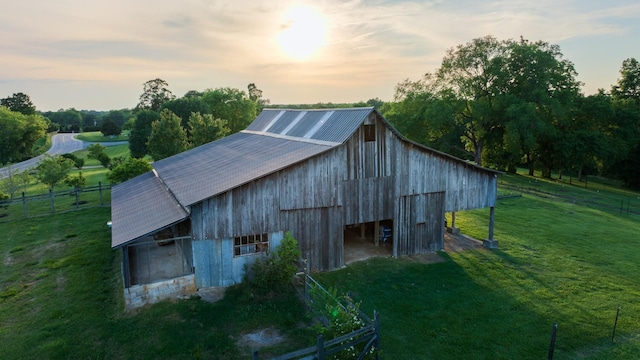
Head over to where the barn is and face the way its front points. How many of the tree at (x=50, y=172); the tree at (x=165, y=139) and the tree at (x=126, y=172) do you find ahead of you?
0

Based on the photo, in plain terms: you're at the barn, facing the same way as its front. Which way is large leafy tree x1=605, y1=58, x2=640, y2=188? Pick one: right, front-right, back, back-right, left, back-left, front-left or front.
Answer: left

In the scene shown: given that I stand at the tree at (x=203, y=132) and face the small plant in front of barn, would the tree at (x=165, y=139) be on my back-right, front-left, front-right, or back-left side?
front-right

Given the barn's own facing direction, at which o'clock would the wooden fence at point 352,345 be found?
The wooden fence is roughly at 1 o'clock from the barn.

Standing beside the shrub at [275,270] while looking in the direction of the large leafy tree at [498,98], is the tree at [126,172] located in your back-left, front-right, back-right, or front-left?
front-left

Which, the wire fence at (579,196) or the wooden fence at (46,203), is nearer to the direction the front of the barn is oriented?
the wire fence

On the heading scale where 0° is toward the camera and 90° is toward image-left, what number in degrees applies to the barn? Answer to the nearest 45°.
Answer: approximately 315°

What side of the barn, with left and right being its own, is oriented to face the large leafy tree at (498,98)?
left

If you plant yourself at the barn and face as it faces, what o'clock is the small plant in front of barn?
The small plant in front of barn is roughly at 1 o'clock from the barn.

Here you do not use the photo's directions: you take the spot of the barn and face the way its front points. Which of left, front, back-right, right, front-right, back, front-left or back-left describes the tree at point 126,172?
back

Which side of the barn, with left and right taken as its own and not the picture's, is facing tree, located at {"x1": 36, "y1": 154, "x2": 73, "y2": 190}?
back

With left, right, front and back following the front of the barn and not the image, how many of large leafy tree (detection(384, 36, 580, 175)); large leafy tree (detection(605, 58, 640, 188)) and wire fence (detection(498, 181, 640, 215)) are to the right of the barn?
0

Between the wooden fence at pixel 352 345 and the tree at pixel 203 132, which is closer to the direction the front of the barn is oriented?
the wooden fence

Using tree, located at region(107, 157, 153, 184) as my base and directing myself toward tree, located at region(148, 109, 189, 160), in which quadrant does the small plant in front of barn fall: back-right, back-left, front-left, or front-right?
back-right

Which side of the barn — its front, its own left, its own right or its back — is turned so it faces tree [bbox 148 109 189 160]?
back

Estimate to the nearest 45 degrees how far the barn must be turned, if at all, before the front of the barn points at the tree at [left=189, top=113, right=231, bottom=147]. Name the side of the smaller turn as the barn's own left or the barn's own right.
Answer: approximately 135° to the barn's own left

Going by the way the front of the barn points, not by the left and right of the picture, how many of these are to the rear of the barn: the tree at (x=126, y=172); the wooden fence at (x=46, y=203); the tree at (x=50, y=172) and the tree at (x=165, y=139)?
4

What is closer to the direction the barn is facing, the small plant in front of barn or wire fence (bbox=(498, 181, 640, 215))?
the small plant in front of barn

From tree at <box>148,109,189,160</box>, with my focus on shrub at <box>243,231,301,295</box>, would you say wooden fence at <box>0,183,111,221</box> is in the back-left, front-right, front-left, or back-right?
front-right

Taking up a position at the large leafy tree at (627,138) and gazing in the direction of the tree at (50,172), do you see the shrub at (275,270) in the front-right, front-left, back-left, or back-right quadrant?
front-left

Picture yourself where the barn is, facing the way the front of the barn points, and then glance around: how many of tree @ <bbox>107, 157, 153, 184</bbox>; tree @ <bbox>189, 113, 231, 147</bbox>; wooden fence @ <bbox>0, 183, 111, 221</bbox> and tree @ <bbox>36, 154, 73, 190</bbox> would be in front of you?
0
